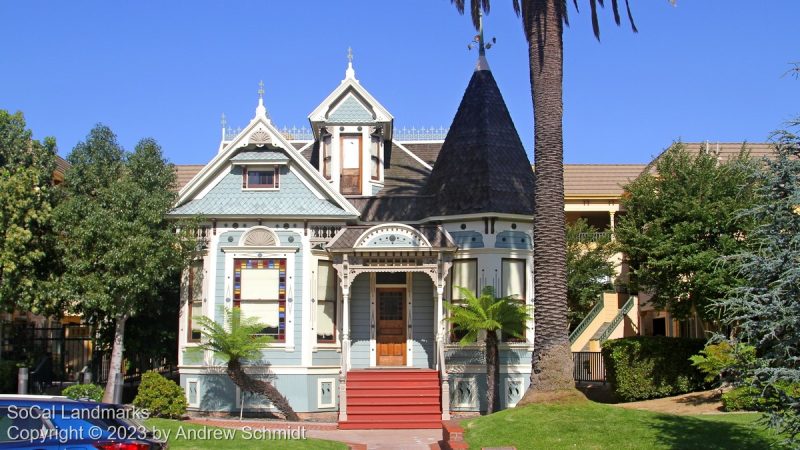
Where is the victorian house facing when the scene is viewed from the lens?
facing the viewer

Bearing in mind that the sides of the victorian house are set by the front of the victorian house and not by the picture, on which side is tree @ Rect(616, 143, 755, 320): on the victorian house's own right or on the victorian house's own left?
on the victorian house's own left

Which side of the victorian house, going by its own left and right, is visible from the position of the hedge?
left

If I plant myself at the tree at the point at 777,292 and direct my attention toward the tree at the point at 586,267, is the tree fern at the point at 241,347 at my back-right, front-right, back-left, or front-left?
front-left

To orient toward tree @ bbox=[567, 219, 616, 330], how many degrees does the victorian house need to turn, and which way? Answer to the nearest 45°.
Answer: approximately 135° to its left

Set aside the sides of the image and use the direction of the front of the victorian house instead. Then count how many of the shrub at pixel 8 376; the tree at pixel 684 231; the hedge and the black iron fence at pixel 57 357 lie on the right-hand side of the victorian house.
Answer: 2

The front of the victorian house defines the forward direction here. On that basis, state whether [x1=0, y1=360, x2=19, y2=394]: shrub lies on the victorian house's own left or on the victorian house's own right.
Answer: on the victorian house's own right

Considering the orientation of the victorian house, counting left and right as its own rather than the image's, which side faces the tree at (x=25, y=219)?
right

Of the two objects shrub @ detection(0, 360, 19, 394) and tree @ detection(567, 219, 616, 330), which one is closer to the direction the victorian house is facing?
the shrub
